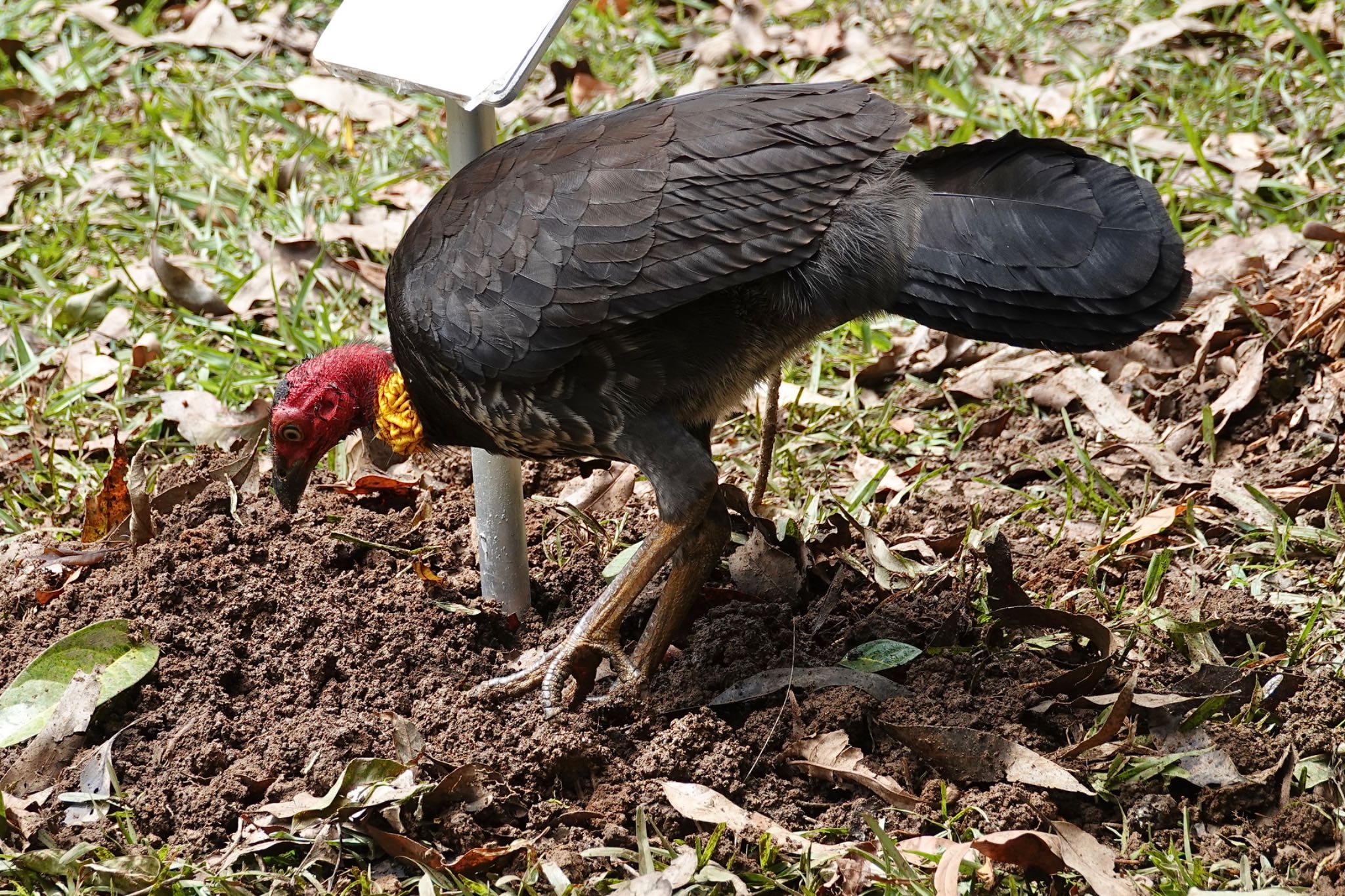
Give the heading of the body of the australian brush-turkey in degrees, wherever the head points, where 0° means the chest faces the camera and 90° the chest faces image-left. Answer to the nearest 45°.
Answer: approximately 90°

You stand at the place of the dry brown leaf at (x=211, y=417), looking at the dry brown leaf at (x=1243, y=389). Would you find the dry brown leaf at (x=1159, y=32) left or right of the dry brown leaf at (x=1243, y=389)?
left

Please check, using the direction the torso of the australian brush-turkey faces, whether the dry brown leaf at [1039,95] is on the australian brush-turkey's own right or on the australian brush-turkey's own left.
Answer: on the australian brush-turkey's own right

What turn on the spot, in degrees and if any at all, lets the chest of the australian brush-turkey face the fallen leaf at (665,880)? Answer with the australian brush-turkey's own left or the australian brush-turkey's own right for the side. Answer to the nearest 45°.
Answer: approximately 90° to the australian brush-turkey's own left
